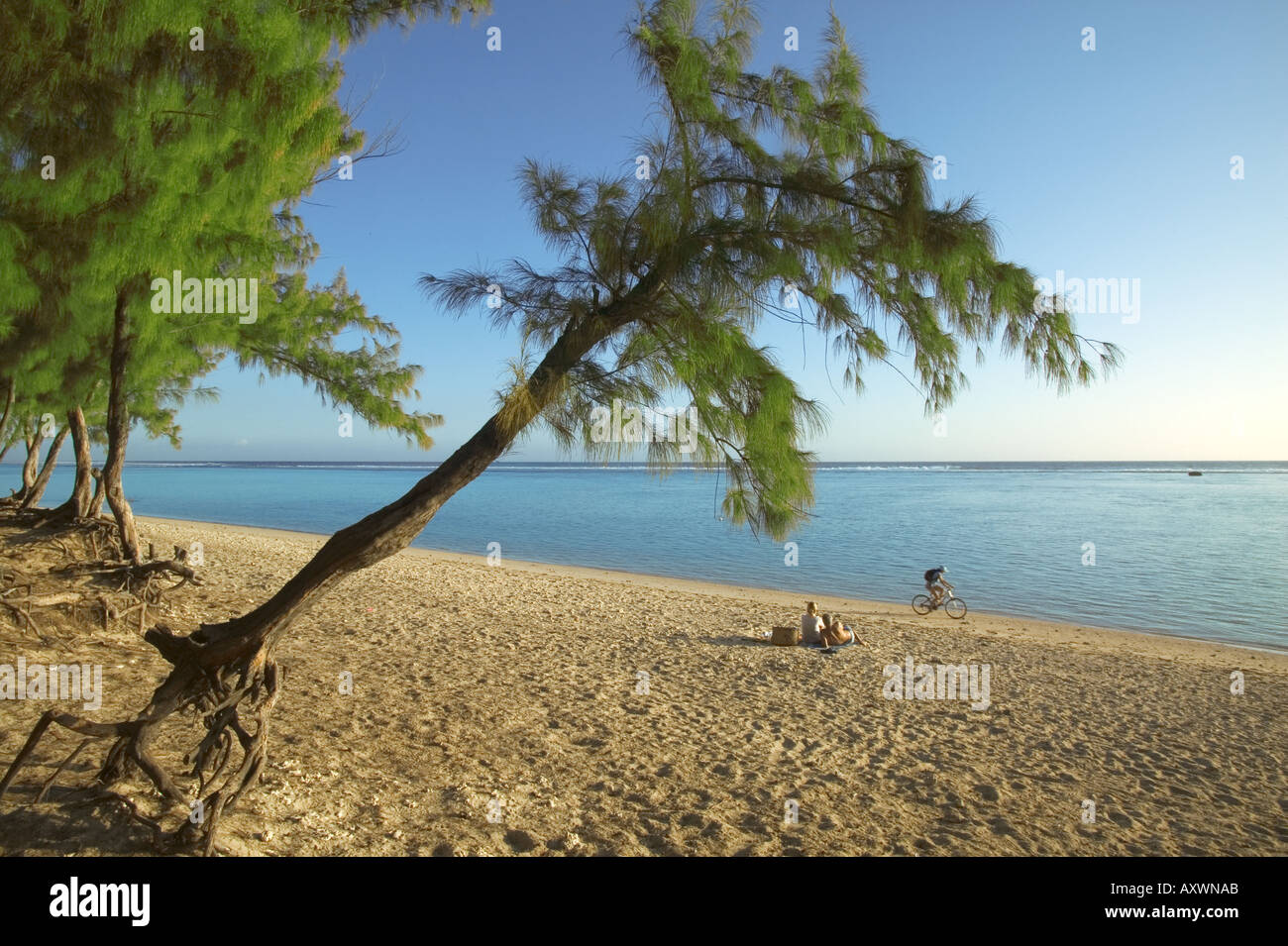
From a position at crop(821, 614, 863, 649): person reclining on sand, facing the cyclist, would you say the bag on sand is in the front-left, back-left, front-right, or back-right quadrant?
back-left

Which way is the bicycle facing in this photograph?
to the viewer's right

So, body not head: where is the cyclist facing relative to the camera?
to the viewer's right

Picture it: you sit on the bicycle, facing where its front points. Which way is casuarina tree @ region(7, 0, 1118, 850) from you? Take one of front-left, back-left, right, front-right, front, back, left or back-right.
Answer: right

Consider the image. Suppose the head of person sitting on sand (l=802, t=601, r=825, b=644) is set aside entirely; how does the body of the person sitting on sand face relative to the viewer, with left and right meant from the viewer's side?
facing away from the viewer and to the right of the viewer
